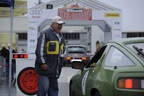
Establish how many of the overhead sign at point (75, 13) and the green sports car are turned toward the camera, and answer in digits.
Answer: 1

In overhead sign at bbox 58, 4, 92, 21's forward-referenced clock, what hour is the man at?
The man is roughly at 12 o'clock from the overhead sign.

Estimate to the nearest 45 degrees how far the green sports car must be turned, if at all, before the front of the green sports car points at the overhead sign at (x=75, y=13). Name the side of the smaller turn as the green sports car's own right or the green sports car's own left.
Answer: approximately 45° to the green sports car's own right

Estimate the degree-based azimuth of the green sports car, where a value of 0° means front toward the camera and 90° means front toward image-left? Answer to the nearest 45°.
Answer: approximately 135°

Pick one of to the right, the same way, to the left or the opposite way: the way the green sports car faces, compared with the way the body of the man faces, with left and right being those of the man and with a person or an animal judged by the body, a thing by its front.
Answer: the opposite way

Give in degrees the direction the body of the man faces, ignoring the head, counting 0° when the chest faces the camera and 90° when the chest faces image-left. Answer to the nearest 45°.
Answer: approximately 315°

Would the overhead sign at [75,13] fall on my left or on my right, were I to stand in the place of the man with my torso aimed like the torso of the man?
on my left

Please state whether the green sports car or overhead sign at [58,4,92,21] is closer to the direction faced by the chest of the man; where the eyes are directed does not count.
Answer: the green sports car
